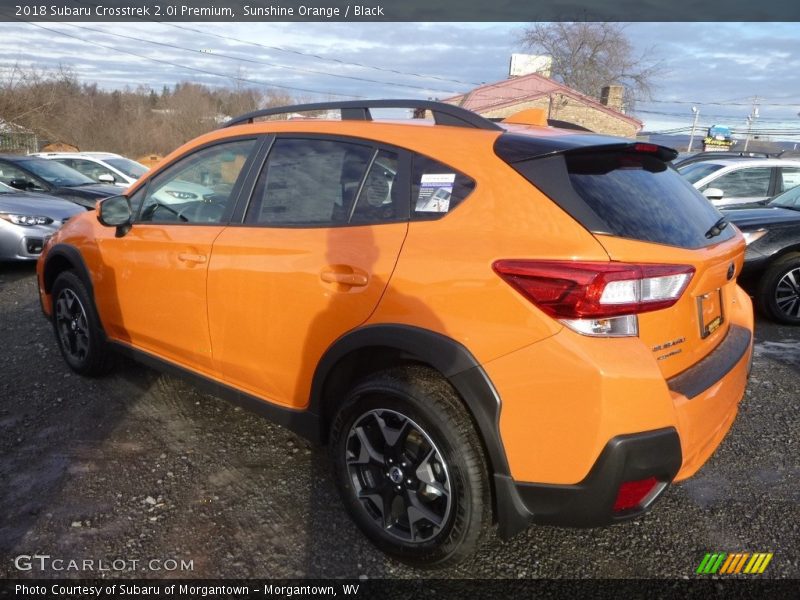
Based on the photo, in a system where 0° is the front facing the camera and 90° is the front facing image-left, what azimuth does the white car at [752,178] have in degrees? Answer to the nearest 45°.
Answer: approximately 45°

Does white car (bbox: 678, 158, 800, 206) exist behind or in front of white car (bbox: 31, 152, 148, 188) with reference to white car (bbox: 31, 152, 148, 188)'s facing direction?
in front

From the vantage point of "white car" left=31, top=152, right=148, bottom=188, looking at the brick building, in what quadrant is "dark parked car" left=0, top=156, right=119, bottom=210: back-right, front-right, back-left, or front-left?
back-right

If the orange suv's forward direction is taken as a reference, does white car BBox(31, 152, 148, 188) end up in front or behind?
in front

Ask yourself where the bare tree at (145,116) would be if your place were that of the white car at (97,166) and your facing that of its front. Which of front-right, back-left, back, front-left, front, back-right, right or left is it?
back-left

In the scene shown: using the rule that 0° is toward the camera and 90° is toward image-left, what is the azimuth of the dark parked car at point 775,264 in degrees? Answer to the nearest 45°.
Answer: approximately 45°

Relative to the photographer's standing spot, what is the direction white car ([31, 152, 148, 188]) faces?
facing the viewer and to the right of the viewer

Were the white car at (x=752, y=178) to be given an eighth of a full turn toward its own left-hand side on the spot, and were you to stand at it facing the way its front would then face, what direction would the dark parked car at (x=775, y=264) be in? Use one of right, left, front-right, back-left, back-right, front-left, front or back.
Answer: front

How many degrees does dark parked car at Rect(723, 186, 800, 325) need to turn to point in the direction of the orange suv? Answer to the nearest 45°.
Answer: approximately 45° to its left

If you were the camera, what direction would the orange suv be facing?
facing away from the viewer and to the left of the viewer

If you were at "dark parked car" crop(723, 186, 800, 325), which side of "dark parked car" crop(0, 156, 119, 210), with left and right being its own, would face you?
front

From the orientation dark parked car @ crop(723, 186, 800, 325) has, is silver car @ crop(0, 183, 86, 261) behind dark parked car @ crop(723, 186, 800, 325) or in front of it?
in front

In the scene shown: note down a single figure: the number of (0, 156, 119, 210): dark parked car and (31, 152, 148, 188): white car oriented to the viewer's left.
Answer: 0

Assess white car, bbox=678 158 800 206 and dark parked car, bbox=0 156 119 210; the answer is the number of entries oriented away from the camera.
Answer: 0
